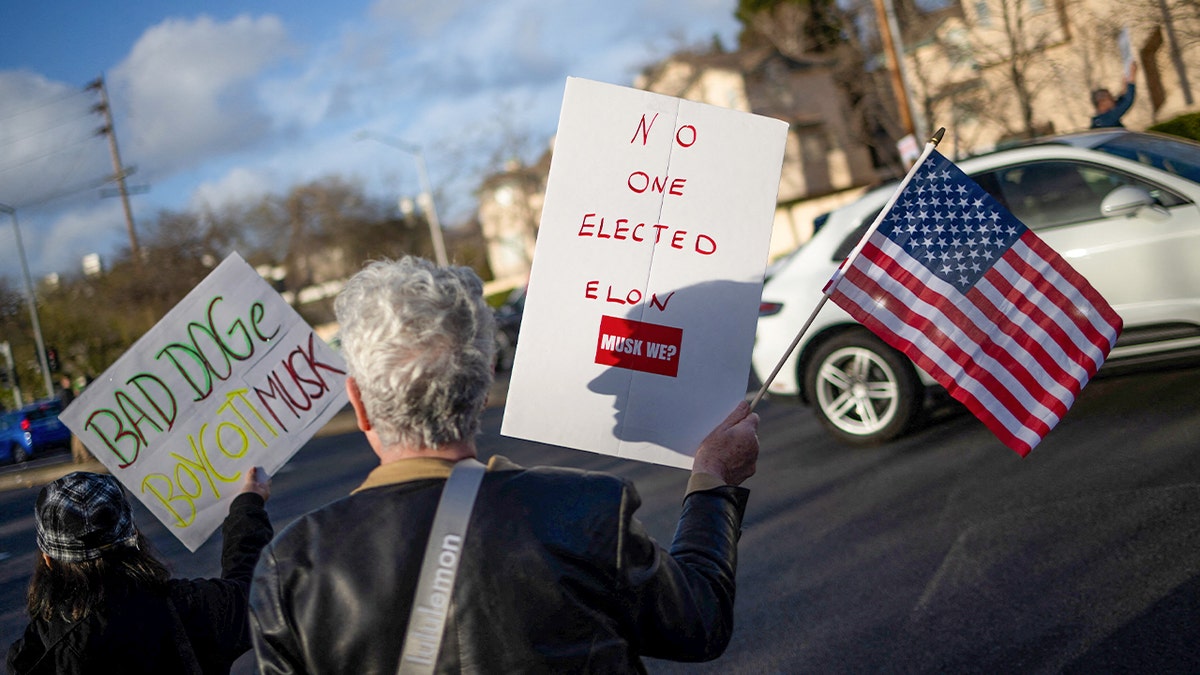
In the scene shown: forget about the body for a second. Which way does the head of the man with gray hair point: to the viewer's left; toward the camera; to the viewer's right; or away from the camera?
away from the camera

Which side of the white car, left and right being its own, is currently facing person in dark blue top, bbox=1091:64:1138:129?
left

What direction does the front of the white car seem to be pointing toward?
to the viewer's right

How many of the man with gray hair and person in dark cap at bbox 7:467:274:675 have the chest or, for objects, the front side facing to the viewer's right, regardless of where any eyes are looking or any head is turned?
0

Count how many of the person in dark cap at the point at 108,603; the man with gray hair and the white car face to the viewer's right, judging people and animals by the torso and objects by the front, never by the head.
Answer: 1

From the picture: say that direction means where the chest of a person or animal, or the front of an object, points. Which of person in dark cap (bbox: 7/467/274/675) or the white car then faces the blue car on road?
the person in dark cap

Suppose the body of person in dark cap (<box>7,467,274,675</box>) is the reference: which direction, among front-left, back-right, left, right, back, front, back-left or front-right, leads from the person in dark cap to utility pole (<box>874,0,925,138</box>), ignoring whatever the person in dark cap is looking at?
front-right

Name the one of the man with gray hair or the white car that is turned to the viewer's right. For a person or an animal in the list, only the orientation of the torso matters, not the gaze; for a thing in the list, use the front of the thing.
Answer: the white car

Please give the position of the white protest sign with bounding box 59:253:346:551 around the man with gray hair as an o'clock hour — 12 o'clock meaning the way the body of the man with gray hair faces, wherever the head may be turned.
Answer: The white protest sign is roughly at 11 o'clock from the man with gray hair.

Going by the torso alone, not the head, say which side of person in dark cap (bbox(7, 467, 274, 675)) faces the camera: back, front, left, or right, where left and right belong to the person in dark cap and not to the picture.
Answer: back

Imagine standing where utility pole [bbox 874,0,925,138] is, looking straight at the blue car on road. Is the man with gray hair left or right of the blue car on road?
left

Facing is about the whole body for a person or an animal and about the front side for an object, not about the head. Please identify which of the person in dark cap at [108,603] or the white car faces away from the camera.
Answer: the person in dark cap

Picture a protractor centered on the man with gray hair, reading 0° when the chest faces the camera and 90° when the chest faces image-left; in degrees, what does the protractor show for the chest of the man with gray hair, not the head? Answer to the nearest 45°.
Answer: approximately 180°

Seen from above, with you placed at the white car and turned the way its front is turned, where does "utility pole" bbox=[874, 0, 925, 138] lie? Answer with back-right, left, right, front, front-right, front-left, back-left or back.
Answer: left
